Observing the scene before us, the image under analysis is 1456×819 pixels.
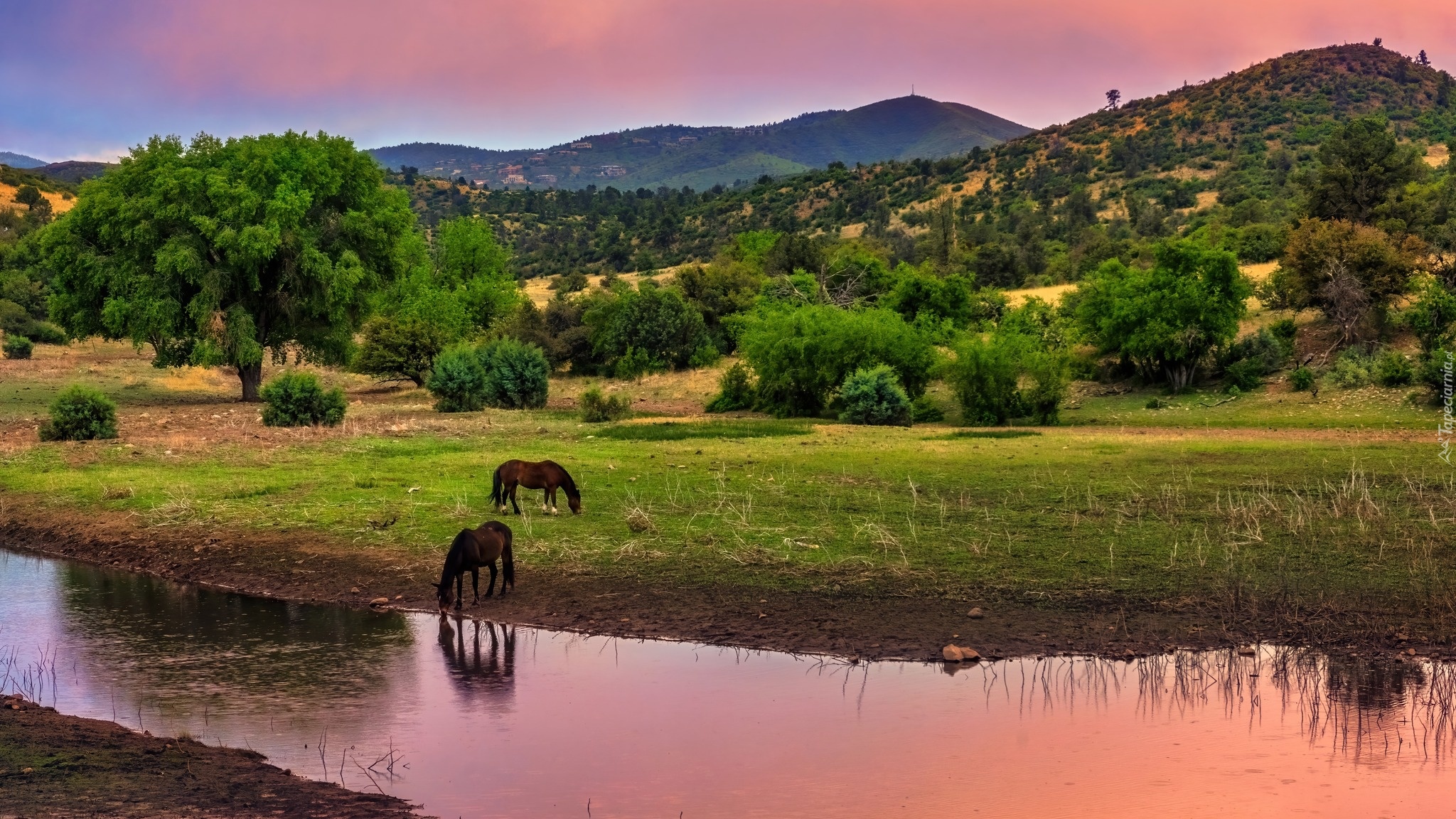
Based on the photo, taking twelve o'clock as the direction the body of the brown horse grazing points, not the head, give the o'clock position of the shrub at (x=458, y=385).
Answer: The shrub is roughly at 9 o'clock from the brown horse grazing.

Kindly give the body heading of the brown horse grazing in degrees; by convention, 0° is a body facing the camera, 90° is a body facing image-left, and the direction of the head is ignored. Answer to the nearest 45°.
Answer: approximately 270°

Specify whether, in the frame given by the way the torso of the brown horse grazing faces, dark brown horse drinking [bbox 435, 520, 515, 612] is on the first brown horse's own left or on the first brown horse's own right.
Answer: on the first brown horse's own right

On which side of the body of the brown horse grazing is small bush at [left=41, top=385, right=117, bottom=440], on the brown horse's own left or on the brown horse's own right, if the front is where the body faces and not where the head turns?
on the brown horse's own left

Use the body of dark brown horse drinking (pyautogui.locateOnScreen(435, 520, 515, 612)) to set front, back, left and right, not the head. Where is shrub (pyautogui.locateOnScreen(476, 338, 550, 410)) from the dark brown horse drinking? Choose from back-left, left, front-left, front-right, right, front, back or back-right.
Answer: back-right

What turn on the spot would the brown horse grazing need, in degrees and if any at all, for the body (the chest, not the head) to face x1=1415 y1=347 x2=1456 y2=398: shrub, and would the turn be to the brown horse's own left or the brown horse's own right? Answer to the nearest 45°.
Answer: approximately 45° to the brown horse's own left

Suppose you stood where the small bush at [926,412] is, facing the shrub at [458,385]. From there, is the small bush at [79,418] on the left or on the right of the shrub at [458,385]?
left

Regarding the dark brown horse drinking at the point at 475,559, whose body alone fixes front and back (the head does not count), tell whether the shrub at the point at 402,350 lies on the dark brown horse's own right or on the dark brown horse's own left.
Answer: on the dark brown horse's own right

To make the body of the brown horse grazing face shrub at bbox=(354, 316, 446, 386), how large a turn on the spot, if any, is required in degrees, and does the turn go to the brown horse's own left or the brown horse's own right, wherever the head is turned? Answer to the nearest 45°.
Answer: approximately 90° to the brown horse's own left

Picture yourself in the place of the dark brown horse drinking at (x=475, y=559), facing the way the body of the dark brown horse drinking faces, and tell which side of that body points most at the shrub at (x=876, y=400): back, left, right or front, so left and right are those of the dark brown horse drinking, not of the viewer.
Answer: back

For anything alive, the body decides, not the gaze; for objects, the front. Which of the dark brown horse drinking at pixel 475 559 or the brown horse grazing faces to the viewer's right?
the brown horse grazing

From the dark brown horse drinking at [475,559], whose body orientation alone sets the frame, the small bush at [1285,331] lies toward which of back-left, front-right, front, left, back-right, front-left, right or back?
back

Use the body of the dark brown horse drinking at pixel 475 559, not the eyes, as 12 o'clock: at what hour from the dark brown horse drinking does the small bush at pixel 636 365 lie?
The small bush is roughly at 5 o'clock from the dark brown horse drinking.

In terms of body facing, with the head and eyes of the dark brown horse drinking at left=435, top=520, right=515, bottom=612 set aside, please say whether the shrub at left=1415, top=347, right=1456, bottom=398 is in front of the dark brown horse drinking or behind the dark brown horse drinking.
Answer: behind

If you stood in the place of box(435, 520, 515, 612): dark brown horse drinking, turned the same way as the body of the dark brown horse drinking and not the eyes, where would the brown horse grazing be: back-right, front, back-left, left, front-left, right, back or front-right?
back-right

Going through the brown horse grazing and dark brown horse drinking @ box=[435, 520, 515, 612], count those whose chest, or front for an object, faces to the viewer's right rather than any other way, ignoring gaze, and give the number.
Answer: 1

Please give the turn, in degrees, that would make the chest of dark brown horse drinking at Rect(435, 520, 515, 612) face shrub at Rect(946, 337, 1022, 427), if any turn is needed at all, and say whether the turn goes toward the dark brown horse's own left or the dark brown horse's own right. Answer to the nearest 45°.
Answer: approximately 180°

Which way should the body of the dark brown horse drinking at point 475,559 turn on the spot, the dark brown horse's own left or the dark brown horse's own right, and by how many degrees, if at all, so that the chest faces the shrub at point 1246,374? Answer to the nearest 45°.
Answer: approximately 180°
